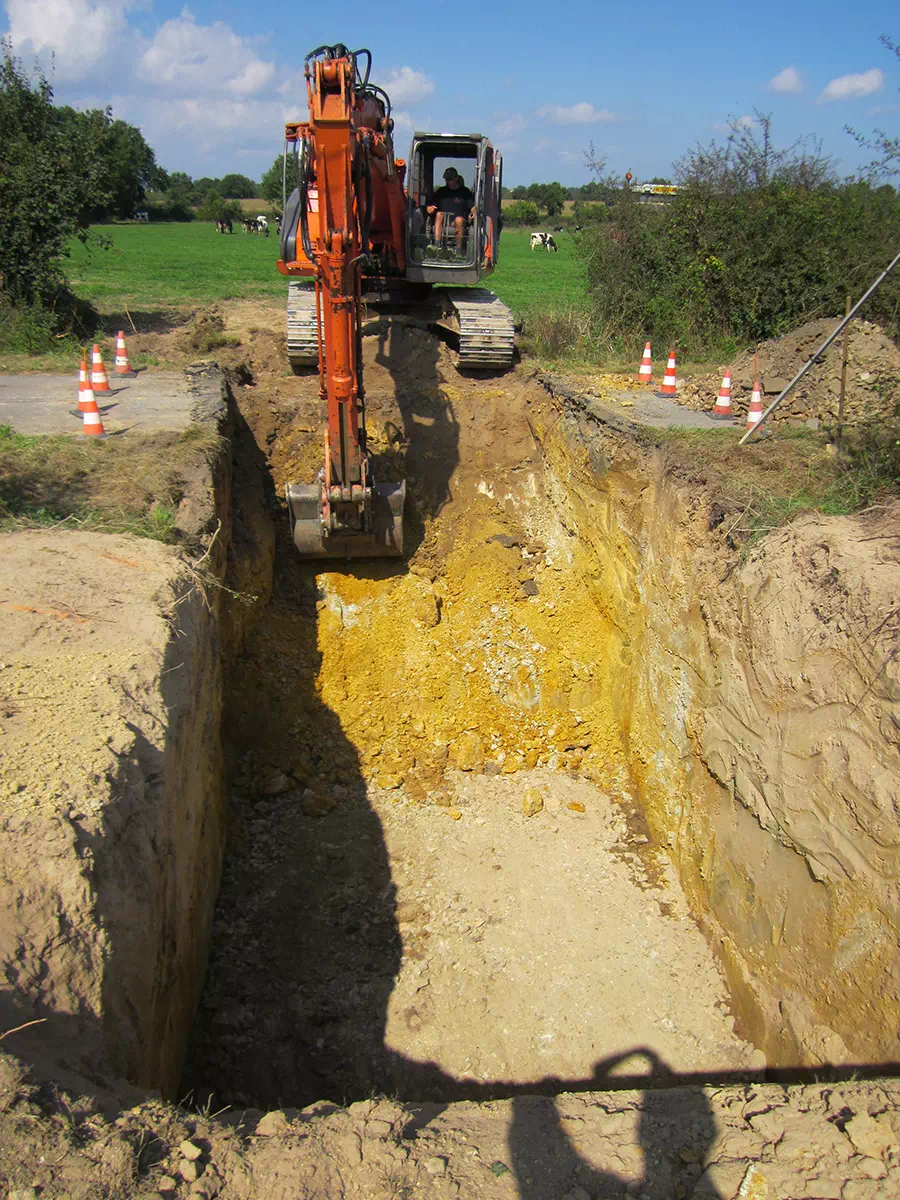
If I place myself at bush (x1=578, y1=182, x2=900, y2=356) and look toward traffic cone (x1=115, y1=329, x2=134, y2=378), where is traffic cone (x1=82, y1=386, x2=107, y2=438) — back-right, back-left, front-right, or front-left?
front-left

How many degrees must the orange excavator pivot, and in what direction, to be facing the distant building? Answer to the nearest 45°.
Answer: approximately 135° to its left

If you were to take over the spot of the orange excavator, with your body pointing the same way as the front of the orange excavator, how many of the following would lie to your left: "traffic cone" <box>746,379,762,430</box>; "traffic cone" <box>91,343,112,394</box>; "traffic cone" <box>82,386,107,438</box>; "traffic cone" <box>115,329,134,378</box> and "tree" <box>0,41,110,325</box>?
1

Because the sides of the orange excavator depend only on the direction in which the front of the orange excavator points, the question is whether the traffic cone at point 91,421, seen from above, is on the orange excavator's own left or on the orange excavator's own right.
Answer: on the orange excavator's own right

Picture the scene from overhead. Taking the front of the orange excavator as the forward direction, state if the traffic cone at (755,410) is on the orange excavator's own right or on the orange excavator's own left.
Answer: on the orange excavator's own left

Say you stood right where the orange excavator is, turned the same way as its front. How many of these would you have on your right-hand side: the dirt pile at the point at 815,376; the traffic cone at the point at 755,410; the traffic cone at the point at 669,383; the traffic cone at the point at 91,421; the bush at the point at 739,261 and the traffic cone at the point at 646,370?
1

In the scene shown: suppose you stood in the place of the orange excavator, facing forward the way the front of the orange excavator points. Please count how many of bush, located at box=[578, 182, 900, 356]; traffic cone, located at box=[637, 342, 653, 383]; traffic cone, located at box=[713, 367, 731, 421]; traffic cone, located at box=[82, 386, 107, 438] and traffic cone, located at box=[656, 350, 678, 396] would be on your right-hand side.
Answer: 1

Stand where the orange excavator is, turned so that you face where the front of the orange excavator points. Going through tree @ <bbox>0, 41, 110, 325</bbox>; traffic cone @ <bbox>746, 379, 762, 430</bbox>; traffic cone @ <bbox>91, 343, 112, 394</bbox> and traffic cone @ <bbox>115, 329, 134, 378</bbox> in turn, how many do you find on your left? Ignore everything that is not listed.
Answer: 1

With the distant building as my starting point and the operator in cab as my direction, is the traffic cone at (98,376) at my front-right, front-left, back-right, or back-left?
front-right

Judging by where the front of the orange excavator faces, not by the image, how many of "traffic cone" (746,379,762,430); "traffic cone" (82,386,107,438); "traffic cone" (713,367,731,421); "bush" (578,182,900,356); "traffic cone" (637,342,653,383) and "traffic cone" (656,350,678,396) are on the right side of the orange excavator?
1

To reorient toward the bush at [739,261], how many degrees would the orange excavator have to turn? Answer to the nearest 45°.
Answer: approximately 135° to its left

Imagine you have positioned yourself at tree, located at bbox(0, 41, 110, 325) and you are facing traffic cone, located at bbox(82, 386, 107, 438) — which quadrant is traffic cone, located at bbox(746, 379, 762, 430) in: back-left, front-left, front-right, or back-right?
front-left

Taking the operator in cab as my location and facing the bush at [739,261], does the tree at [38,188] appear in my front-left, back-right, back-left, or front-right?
back-left

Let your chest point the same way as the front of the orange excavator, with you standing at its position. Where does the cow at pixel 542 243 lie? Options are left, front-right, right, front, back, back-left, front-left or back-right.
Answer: back

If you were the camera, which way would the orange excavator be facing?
facing the viewer

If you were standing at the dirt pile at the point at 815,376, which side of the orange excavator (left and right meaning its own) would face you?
left
